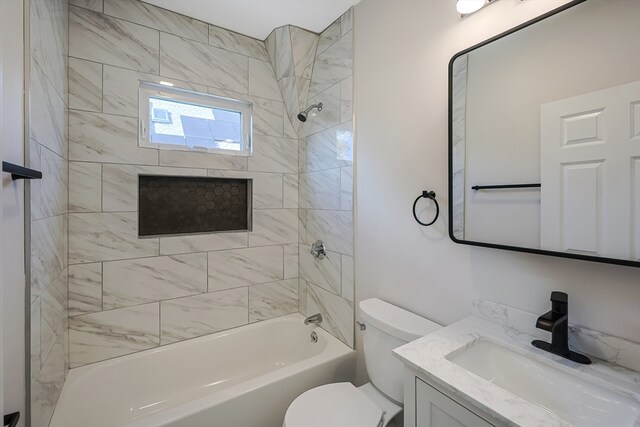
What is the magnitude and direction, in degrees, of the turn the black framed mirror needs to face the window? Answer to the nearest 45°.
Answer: approximately 45° to its right

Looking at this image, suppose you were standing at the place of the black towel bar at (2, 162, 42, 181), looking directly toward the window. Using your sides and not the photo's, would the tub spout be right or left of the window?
right

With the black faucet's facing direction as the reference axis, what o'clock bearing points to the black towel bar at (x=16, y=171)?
The black towel bar is roughly at 12 o'clock from the black faucet.

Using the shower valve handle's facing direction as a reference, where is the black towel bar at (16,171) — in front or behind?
in front

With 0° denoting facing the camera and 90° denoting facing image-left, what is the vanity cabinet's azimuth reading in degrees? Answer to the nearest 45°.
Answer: approximately 45°

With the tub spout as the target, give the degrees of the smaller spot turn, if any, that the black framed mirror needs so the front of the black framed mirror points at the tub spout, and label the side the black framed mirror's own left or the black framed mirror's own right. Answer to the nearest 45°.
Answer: approximately 45° to the black framed mirror's own right

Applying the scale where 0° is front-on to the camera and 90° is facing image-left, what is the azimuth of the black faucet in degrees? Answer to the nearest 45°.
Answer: approximately 45°

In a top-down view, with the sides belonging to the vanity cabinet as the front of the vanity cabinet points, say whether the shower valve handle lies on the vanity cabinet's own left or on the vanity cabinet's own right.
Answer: on the vanity cabinet's own right

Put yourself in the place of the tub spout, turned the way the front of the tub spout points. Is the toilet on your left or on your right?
on your left
